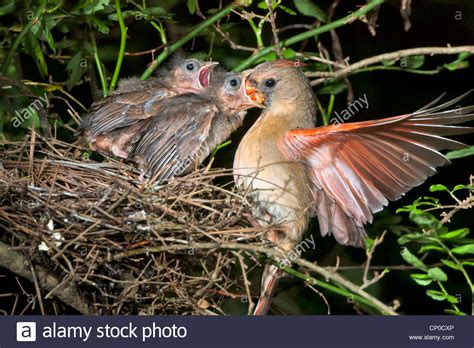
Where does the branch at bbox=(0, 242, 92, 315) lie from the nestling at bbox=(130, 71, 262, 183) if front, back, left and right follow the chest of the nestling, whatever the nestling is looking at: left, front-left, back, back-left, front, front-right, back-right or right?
back-right

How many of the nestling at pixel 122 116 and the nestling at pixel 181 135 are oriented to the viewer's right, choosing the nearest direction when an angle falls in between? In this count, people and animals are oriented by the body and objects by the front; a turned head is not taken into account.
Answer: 2

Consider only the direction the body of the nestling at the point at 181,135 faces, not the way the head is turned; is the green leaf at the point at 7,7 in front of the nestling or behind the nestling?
behind

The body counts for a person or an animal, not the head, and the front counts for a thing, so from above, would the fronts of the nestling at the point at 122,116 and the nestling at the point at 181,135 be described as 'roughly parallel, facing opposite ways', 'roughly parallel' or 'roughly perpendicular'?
roughly parallel

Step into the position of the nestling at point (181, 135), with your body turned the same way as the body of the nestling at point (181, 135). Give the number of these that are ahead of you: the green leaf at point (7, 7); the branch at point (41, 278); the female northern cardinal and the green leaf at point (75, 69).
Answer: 1

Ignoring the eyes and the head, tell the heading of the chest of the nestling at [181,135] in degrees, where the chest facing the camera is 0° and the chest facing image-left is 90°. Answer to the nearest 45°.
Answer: approximately 270°

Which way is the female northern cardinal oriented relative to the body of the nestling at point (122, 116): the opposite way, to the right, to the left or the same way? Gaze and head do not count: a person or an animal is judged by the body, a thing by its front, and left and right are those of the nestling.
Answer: the opposite way

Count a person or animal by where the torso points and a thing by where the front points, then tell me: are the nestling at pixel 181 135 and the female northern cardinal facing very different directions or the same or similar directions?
very different directions

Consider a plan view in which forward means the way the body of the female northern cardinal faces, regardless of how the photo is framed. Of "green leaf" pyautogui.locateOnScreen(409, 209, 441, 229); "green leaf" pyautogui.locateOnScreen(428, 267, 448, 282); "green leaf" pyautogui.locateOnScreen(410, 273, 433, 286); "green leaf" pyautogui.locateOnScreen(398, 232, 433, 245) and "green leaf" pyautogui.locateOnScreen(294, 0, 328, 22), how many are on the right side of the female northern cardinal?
1

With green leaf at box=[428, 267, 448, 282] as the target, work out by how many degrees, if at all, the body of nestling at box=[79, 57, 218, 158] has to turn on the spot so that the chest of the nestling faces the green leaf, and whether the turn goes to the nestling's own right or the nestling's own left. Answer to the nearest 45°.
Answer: approximately 45° to the nestling's own right

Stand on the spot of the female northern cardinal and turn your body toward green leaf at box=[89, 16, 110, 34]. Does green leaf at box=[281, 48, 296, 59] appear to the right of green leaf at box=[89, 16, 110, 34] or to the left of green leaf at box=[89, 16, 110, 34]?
right

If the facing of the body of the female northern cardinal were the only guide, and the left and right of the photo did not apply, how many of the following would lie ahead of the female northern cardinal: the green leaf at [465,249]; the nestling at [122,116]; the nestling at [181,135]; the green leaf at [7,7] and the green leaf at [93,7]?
4

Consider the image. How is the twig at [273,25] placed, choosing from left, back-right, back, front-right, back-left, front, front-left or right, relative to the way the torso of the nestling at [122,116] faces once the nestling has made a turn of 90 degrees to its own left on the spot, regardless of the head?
right

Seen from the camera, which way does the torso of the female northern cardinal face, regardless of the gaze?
to the viewer's left

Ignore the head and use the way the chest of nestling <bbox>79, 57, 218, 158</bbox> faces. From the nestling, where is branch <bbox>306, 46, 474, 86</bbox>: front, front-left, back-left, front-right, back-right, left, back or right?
front

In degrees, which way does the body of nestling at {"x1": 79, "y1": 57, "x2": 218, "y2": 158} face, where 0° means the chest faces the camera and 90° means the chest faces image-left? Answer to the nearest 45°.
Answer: approximately 270°
